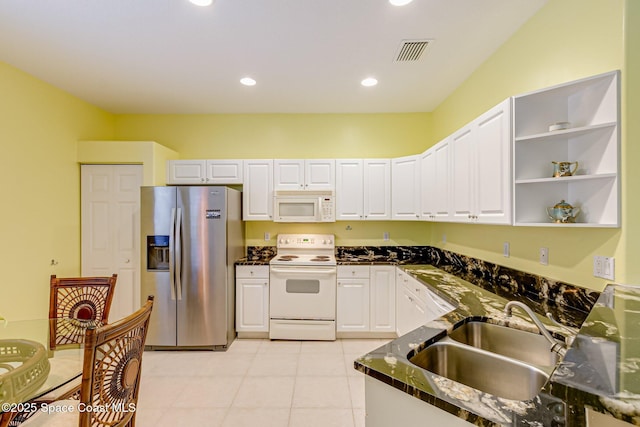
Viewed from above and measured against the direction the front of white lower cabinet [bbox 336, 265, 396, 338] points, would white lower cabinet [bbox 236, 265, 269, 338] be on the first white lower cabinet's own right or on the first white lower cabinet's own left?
on the first white lower cabinet's own right

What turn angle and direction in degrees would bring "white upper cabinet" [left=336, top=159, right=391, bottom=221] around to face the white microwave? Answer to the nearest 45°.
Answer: approximately 90° to its right

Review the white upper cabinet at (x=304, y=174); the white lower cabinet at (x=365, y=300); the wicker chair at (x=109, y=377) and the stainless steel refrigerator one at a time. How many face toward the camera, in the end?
3

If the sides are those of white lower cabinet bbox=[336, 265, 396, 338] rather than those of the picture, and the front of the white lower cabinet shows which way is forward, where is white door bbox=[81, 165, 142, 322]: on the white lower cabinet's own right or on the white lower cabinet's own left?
on the white lower cabinet's own right

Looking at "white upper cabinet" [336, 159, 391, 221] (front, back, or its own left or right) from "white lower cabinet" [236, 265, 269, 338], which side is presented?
right

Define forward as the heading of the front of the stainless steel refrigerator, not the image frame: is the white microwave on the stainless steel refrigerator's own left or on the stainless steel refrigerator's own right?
on the stainless steel refrigerator's own left
